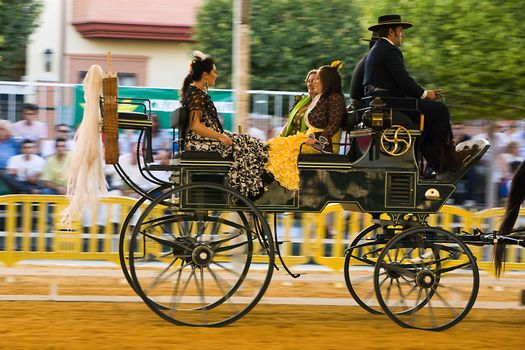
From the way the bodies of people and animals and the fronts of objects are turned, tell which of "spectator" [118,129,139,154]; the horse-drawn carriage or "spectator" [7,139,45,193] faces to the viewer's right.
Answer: the horse-drawn carriage

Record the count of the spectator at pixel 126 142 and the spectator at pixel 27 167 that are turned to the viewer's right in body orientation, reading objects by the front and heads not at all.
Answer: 0

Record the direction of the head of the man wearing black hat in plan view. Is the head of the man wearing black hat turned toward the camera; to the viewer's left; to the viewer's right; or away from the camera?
to the viewer's right

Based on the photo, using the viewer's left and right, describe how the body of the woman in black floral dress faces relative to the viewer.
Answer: facing to the right of the viewer

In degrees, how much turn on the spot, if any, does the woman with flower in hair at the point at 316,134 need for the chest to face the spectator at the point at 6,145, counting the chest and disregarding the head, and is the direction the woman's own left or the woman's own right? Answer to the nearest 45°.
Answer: approximately 45° to the woman's own right

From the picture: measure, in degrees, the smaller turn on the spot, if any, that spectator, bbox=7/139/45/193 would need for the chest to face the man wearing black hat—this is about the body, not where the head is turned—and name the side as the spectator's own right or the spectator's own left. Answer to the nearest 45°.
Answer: approximately 45° to the spectator's own left

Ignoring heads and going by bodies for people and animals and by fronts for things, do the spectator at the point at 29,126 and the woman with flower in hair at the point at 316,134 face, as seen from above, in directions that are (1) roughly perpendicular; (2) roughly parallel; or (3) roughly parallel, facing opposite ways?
roughly perpendicular

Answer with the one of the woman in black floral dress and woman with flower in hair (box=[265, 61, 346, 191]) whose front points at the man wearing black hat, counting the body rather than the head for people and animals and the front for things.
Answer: the woman in black floral dress

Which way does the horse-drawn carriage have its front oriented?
to the viewer's right

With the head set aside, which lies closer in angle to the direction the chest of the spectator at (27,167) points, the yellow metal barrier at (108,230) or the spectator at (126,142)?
the yellow metal barrier

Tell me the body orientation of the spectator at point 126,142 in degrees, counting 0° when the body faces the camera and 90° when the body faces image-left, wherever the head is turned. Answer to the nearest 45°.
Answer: approximately 0°

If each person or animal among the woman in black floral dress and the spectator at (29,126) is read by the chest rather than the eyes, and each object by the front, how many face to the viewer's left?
0

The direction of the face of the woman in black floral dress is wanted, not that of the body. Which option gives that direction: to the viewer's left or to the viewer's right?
to the viewer's right
